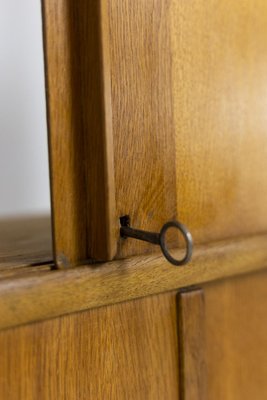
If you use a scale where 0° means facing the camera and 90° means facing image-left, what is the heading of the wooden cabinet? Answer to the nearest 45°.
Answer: approximately 315°
